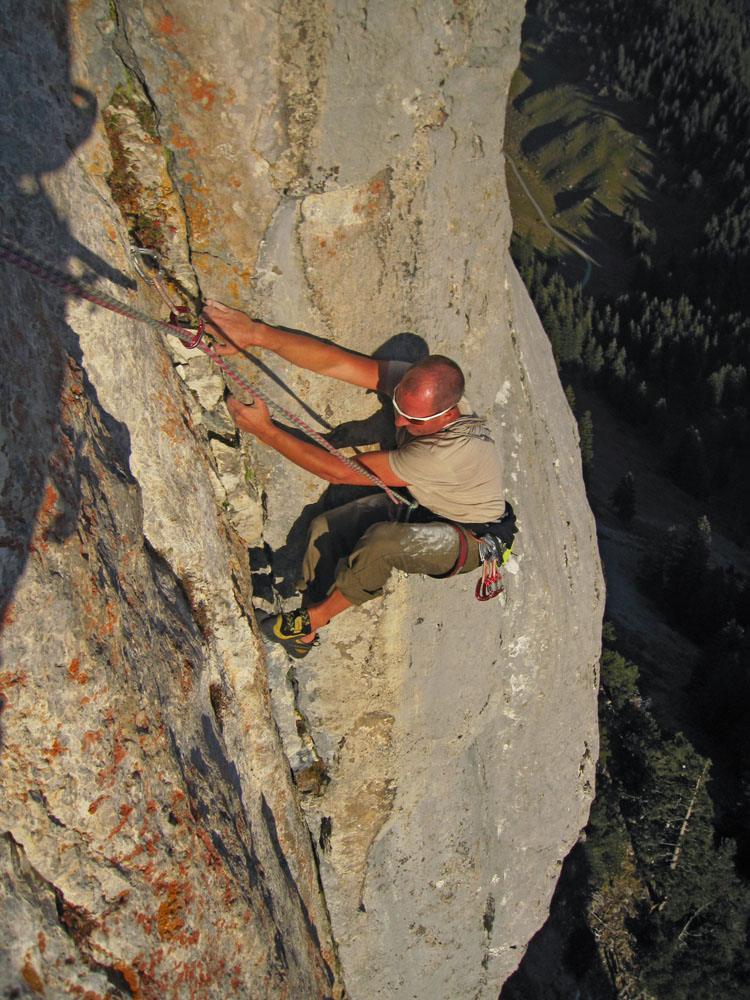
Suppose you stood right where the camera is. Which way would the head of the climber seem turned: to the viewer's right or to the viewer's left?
to the viewer's left

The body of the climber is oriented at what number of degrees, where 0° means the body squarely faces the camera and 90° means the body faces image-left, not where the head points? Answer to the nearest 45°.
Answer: approximately 90°

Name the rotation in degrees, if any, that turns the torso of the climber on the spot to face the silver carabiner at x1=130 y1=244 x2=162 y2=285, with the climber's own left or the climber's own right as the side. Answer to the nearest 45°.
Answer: approximately 45° to the climber's own left
